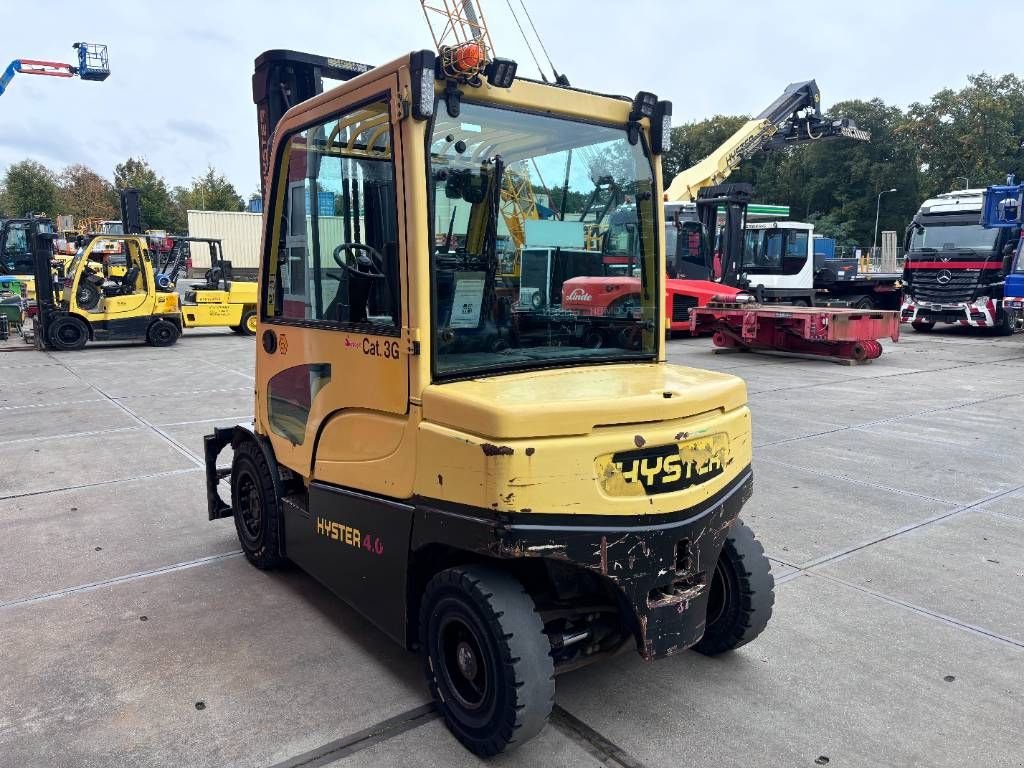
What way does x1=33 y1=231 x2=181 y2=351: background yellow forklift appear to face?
to the viewer's left

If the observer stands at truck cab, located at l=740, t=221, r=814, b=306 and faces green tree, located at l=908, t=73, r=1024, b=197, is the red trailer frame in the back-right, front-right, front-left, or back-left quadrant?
back-right

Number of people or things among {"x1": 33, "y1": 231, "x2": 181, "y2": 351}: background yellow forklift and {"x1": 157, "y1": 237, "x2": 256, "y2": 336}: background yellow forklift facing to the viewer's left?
2

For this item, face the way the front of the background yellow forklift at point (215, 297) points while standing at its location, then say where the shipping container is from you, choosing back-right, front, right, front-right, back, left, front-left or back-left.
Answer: right

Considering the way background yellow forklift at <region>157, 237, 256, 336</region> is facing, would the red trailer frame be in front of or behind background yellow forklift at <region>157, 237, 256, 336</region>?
behind

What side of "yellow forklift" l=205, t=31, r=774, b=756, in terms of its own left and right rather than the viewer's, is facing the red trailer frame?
right

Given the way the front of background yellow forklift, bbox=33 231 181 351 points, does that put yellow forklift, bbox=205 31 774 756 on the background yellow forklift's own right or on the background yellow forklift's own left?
on the background yellow forklift's own left

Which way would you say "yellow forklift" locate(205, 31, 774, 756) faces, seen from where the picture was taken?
facing away from the viewer and to the left of the viewer

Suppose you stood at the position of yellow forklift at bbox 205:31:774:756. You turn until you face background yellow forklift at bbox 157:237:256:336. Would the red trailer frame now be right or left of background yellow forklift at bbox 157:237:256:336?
right

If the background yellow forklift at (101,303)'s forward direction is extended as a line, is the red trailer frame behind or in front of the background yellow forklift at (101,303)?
behind

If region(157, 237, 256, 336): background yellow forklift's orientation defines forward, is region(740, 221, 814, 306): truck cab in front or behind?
behind

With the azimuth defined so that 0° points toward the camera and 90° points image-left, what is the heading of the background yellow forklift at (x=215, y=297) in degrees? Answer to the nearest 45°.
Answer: approximately 90°

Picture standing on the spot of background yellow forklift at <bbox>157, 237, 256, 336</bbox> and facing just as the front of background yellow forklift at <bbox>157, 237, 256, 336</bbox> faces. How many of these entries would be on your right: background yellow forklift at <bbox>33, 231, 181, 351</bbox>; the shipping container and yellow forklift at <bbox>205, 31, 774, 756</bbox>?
1
